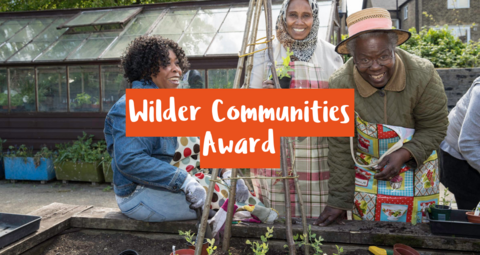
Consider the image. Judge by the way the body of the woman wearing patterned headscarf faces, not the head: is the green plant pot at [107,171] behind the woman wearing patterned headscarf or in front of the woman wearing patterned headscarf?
behind

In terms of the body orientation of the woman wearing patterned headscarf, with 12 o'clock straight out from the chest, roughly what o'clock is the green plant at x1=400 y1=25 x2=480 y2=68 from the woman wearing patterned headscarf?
The green plant is roughly at 7 o'clock from the woman wearing patterned headscarf.

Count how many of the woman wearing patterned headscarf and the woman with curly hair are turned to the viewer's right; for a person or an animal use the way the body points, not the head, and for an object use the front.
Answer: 1

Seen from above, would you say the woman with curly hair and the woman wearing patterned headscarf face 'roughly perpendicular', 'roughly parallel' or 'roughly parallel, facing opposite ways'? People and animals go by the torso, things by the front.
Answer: roughly perpendicular

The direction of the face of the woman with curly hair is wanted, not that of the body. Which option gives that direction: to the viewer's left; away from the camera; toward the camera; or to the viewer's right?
to the viewer's right

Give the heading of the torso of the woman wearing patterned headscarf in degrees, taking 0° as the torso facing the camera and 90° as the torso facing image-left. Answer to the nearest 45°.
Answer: approximately 0°

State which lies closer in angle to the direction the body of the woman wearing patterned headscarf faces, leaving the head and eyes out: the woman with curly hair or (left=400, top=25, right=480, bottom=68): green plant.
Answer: the woman with curly hair

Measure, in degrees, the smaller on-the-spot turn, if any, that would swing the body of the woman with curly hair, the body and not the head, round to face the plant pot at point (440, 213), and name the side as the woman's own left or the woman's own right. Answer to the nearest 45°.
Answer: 0° — they already face it

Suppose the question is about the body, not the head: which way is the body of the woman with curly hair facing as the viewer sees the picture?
to the viewer's right
